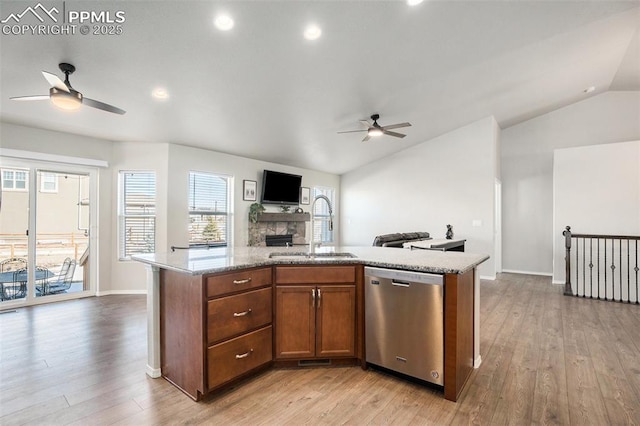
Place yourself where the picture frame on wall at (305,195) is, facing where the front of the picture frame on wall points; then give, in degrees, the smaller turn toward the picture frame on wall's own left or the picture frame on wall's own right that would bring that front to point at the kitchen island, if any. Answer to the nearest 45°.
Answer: approximately 45° to the picture frame on wall's own right

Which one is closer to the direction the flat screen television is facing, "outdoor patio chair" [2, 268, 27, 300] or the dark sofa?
the dark sofa

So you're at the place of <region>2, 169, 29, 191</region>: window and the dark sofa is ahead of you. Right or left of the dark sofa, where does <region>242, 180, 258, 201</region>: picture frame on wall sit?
left

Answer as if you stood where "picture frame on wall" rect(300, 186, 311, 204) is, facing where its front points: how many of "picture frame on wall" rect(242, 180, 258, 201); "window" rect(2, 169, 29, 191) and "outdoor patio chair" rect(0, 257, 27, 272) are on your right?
3

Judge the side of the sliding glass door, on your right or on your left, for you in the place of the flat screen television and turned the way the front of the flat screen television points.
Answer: on your right

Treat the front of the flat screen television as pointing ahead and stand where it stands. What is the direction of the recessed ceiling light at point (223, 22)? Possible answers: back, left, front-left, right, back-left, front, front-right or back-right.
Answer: front-right

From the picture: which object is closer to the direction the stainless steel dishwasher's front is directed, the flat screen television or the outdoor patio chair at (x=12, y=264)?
the outdoor patio chair

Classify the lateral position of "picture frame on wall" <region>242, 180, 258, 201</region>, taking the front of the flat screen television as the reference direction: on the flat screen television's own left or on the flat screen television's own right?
on the flat screen television's own right

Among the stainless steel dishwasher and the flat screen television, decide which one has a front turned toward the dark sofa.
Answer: the flat screen television

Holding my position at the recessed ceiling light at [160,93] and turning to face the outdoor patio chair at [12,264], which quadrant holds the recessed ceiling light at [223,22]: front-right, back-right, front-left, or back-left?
back-left

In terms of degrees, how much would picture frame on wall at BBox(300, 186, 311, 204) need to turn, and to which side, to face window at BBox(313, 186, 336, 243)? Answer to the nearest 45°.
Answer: approximately 90° to its left

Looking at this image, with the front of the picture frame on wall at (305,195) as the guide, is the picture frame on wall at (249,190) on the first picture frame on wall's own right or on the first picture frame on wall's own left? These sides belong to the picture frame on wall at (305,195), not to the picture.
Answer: on the first picture frame on wall's own right

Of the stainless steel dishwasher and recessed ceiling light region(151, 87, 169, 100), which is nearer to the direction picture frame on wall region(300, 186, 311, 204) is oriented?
the stainless steel dishwasher

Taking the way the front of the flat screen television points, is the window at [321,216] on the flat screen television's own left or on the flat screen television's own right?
on the flat screen television's own left

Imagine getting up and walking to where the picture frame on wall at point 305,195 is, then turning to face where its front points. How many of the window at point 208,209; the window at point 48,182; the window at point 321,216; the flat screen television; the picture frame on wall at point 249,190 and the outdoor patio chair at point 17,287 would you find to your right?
5
